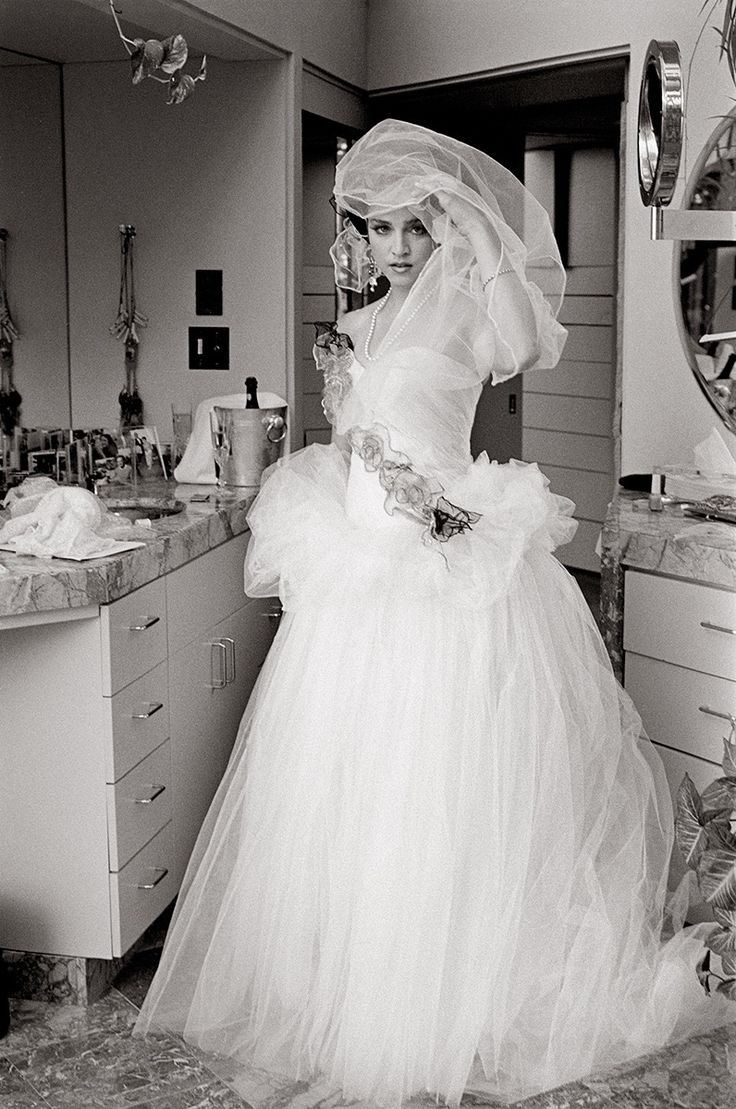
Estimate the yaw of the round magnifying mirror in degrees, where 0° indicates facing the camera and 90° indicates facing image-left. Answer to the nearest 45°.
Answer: approximately 90°

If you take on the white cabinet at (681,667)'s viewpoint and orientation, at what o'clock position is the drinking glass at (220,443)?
The drinking glass is roughly at 2 o'clock from the white cabinet.

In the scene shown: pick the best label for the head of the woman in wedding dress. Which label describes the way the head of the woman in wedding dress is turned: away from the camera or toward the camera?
toward the camera

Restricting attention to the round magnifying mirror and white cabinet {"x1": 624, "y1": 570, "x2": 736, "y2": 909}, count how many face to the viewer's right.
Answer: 0

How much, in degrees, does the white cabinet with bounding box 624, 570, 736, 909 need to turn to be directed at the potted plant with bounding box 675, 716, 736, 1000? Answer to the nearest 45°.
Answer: approximately 45° to its left

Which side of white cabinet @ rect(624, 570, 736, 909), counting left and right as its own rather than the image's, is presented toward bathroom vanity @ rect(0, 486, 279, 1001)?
front

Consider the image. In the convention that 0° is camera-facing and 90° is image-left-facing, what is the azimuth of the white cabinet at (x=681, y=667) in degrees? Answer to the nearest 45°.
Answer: approximately 45°

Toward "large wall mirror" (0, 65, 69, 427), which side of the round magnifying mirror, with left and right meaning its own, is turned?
front

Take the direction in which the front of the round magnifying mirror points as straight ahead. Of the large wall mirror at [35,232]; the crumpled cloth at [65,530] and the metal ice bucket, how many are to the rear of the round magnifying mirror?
0
